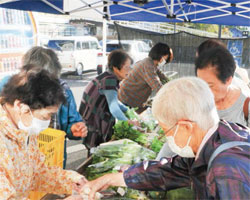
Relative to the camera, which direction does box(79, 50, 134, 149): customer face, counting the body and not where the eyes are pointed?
to the viewer's right

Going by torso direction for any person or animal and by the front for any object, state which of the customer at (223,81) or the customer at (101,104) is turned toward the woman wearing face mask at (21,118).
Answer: the customer at (223,81)

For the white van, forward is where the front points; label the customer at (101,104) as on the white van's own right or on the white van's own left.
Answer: on the white van's own left
